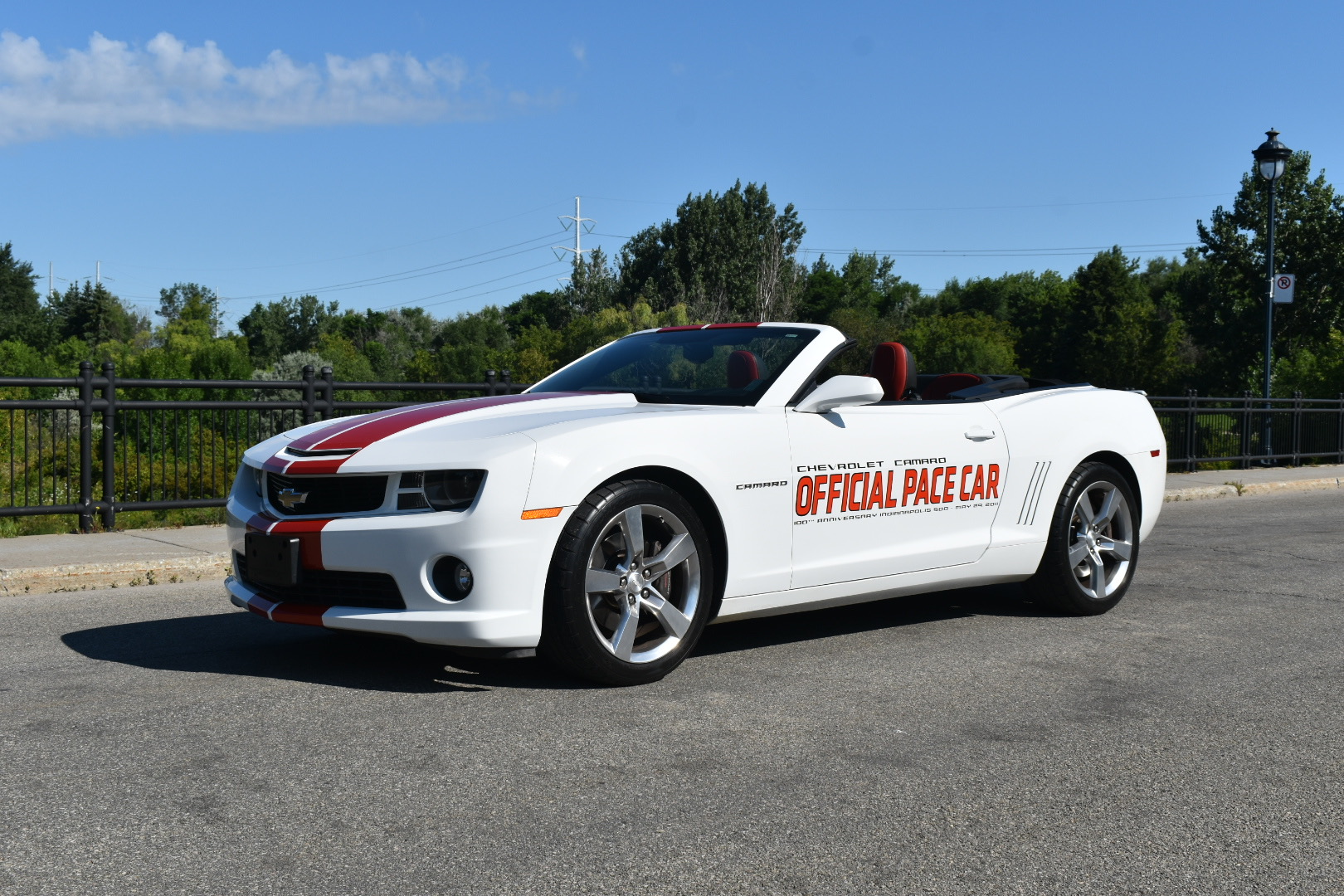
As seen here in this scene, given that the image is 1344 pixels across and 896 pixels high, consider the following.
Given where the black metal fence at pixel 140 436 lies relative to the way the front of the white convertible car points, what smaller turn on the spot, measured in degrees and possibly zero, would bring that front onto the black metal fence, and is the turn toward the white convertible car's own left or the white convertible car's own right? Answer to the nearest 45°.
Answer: approximately 90° to the white convertible car's own right

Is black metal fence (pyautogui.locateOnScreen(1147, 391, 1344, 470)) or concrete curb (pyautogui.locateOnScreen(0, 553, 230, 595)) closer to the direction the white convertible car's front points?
the concrete curb

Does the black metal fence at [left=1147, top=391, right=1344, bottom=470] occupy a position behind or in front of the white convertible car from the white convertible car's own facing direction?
behind

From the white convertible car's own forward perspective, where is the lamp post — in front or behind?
behind

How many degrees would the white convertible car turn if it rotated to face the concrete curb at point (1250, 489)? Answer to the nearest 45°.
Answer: approximately 180°

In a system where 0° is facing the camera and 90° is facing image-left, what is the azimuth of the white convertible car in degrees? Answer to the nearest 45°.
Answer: approximately 45°

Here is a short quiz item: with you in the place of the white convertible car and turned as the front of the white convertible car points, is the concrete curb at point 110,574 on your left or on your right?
on your right
